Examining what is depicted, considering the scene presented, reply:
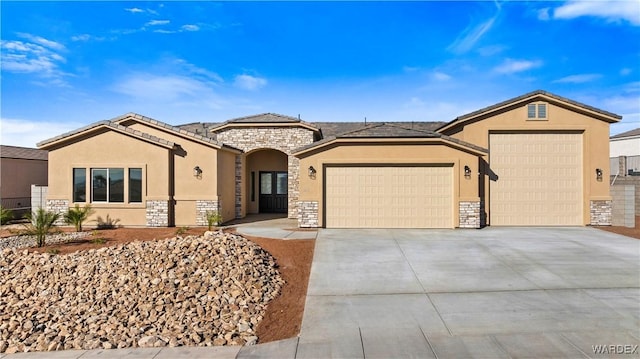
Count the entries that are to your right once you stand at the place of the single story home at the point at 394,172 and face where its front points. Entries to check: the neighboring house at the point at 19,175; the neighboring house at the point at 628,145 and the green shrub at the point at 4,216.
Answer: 2

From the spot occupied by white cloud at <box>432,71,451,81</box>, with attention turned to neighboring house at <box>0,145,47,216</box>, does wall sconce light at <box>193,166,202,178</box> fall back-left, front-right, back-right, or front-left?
front-left

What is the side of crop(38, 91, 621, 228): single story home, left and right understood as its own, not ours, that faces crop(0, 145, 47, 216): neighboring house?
right

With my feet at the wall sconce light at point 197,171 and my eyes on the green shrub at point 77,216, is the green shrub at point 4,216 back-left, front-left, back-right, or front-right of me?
front-right

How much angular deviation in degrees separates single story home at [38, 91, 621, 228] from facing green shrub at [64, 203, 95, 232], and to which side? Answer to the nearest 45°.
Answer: approximately 90° to its right

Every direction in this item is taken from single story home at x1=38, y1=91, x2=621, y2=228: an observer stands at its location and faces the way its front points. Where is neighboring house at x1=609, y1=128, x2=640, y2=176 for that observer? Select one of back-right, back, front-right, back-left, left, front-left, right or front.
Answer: back-left

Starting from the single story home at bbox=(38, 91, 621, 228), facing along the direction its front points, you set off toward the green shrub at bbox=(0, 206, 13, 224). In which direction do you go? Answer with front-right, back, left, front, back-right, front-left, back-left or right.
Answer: right

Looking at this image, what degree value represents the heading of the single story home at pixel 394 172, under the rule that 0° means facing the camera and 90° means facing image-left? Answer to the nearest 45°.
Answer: approximately 0°
